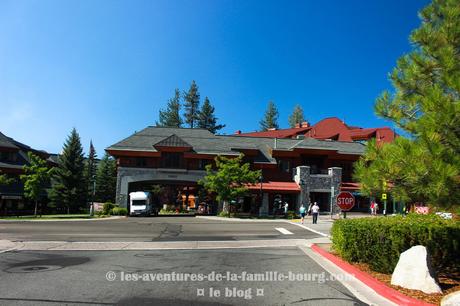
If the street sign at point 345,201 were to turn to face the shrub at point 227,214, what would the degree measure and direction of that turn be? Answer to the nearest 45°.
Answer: approximately 135° to its right

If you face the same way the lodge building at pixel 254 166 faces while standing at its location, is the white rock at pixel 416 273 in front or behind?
in front

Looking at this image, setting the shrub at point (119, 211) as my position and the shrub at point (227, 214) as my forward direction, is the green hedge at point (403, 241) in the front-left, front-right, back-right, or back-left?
front-right

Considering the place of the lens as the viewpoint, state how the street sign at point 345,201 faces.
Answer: facing the viewer

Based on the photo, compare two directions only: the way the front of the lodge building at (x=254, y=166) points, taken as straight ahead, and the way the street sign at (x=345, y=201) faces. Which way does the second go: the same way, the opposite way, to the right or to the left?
the same way

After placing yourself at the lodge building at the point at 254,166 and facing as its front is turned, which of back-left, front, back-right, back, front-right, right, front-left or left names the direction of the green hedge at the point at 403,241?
front

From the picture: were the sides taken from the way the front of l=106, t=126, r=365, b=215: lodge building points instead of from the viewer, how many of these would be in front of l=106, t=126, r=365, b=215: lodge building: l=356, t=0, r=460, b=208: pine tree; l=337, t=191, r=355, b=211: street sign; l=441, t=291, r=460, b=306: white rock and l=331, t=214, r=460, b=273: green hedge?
4

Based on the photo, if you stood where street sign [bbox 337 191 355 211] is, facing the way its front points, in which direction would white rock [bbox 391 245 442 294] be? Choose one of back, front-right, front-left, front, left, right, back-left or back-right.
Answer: front

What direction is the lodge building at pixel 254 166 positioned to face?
toward the camera

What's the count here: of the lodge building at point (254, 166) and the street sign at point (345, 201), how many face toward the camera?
2

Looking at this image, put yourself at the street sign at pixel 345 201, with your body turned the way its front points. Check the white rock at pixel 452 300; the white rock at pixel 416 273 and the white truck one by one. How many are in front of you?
2

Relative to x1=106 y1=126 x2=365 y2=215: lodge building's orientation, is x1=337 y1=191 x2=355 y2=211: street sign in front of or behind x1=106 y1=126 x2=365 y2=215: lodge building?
in front

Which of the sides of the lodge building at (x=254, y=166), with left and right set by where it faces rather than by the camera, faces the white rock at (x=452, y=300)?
front

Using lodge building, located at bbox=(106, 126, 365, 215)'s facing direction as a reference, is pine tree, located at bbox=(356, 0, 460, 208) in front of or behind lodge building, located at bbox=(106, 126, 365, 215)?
in front
